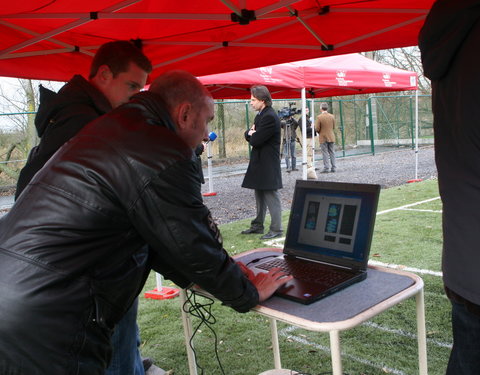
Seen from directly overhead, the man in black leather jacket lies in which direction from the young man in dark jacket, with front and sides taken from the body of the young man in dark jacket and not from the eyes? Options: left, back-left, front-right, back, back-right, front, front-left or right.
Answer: right

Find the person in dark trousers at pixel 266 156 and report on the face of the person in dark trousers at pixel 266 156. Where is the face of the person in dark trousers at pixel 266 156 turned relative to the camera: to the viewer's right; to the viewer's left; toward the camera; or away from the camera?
to the viewer's left

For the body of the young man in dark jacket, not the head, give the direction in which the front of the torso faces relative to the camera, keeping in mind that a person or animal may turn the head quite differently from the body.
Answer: to the viewer's right

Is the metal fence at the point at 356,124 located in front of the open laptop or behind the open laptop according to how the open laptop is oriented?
behind

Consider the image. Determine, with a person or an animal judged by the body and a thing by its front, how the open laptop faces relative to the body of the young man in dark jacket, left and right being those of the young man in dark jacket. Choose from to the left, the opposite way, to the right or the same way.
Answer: the opposite way

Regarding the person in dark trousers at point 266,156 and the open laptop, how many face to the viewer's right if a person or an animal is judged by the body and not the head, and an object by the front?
0

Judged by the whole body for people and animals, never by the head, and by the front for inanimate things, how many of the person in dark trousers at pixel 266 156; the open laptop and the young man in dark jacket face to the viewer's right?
1

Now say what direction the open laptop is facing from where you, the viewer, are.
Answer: facing the viewer and to the left of the viewer
